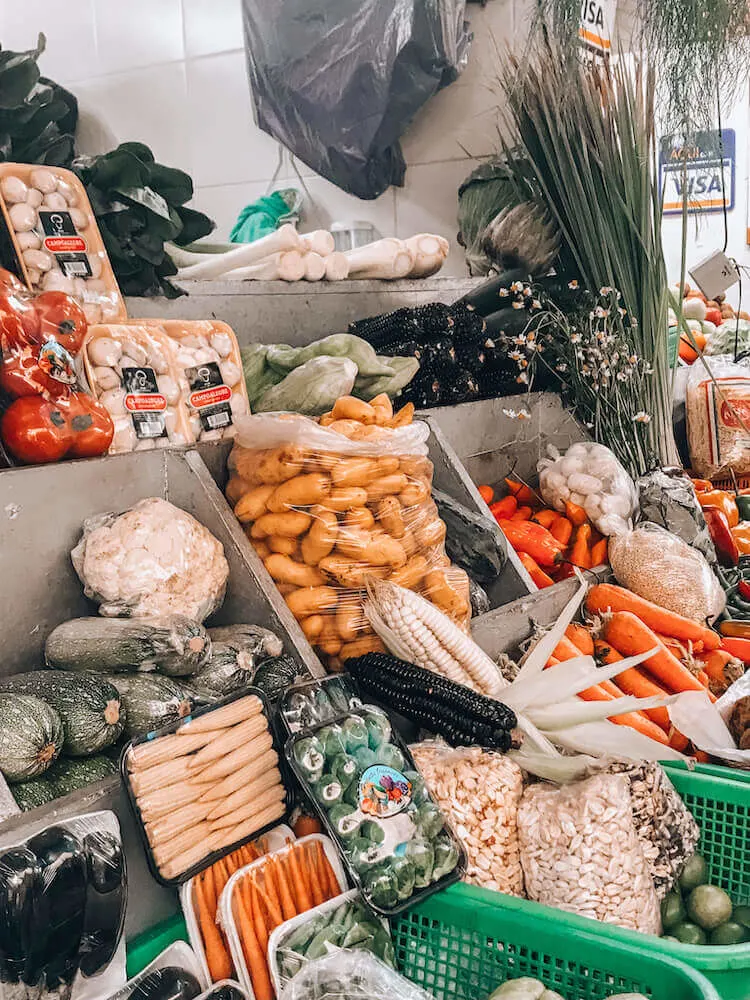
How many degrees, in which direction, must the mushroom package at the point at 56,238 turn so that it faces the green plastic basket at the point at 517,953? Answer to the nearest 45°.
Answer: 0° — it already faces it

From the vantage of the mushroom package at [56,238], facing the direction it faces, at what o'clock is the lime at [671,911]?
The lime is roughly at 11 o'clock from the mushroom package.

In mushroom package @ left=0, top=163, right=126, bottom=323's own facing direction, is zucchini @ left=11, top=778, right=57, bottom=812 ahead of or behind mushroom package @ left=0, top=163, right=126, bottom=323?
ahead

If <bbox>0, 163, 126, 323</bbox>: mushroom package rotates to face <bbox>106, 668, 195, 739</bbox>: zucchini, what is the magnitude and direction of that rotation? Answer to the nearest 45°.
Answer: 0° — it already faces it

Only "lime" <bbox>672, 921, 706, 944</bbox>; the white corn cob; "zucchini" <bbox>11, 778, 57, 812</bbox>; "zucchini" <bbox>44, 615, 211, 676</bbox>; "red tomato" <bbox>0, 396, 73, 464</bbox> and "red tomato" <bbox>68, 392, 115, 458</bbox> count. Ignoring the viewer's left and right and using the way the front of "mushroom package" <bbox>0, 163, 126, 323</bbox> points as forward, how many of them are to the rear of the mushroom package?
0

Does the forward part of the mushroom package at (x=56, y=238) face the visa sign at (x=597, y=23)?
no

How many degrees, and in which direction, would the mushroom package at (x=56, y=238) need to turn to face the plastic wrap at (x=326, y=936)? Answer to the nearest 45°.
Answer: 0° — it already faces it

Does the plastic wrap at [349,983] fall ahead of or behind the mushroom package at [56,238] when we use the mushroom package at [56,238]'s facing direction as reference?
ahead

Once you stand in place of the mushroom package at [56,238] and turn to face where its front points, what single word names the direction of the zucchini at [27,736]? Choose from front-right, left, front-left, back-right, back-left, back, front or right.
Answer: front

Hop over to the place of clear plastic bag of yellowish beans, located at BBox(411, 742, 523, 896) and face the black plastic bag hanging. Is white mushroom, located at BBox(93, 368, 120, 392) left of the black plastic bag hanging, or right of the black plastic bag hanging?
left

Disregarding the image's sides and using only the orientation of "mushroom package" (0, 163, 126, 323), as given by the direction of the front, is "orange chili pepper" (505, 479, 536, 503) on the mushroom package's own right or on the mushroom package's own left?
on the mushroom package's own left

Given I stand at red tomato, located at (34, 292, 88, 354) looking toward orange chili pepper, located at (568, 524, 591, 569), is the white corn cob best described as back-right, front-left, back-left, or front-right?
front-right

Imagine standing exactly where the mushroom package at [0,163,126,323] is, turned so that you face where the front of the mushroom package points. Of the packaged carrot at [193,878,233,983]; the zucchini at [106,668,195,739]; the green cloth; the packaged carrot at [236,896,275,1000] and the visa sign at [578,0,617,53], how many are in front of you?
3

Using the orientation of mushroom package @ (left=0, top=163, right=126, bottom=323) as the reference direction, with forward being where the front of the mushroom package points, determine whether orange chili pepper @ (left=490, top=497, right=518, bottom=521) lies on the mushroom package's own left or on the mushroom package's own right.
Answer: on the mushroom package's own left

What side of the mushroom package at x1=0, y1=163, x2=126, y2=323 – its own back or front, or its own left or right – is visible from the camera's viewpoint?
front
